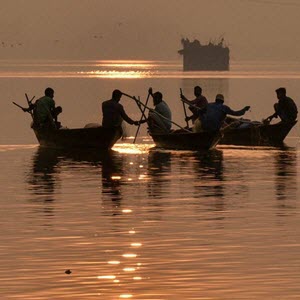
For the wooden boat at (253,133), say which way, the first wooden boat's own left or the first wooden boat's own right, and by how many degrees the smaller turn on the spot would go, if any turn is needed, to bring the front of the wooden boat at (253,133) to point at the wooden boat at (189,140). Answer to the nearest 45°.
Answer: approximately 135° to the first wooden boat's own right

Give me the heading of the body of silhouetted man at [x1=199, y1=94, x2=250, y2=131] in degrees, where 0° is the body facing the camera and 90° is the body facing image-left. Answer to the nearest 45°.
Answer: approximately 225°

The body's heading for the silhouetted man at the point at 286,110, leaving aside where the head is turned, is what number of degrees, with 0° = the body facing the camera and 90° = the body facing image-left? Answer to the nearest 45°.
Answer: approximately 90°

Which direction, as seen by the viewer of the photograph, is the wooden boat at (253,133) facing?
facing to the right of the viewer

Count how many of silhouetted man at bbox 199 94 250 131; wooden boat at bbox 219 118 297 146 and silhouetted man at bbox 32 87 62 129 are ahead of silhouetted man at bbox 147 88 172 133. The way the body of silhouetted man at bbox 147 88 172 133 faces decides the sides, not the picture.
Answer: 1

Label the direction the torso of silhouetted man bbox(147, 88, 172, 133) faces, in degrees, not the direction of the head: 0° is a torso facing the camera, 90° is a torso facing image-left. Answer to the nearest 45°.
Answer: approximately 90°

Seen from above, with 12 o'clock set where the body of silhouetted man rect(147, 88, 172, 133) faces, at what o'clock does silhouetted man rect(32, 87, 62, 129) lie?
silhouetted man rect(32, 87, 62, 129) is roughly at 12 o'clock from silhouetted man rect(147, 88, 172, 133).

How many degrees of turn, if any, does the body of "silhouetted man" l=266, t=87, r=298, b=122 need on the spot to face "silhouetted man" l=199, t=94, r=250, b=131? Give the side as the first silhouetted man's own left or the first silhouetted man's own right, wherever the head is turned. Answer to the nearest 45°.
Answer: approximately 45° to the first silhouetted man's own left

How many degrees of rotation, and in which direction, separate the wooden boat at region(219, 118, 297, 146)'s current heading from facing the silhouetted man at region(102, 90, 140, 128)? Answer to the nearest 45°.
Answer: approximately 135° to its right

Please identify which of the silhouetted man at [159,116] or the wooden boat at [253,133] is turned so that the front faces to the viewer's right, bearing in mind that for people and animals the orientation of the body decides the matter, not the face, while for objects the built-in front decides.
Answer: the wooden boat

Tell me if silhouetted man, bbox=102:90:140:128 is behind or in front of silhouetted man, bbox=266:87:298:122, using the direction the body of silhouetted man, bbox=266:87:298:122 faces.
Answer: in front

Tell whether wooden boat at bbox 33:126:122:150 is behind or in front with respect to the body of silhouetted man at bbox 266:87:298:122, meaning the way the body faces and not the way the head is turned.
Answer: in front
